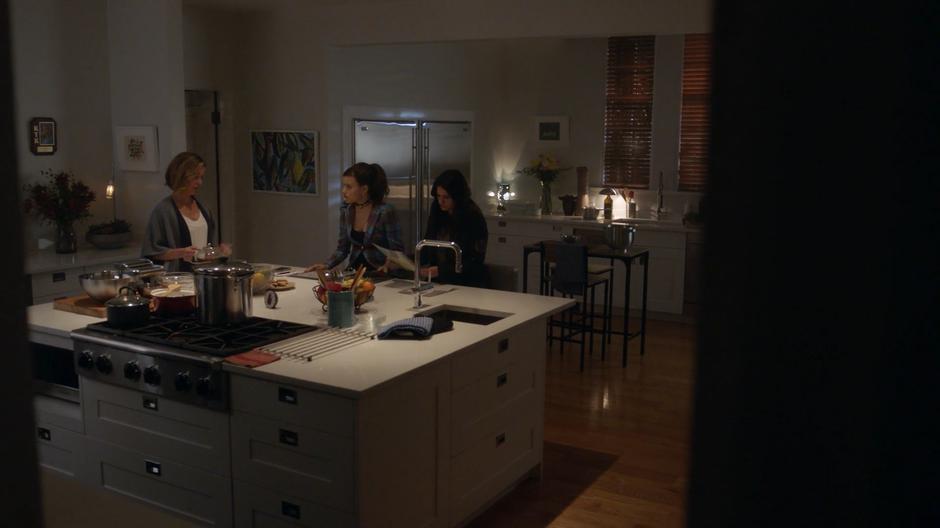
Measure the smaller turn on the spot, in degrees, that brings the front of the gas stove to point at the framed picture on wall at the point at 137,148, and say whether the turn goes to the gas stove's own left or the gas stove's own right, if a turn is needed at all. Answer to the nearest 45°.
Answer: approximately 135° to the gas stove's own right

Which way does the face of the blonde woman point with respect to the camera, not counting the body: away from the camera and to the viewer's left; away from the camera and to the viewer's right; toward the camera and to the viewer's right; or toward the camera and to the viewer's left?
toward the camera and to the viewer's right

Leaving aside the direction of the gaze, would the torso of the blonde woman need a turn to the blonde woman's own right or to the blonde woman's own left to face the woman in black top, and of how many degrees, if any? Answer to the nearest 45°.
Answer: approximately 45° to the blonde woman's own left

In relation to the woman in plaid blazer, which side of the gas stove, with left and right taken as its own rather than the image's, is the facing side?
back

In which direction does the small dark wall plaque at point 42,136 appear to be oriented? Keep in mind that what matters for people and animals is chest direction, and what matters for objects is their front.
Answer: toward the camera

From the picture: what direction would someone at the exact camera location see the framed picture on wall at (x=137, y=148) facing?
facing the viewer

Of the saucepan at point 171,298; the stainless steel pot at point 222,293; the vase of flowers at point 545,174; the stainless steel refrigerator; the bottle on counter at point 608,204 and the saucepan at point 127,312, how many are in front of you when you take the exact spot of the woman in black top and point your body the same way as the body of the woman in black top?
3

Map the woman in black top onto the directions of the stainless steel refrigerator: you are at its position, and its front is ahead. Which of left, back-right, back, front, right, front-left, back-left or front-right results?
front

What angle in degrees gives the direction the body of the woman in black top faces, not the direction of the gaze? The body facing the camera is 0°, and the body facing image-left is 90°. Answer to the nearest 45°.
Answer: approximately 45°

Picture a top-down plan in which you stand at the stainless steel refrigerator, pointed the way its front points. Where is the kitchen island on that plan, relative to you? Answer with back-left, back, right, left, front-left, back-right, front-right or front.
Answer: front

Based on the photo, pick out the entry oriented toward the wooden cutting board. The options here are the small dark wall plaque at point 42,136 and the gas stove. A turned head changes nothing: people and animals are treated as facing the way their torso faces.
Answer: the small dark wall plaque

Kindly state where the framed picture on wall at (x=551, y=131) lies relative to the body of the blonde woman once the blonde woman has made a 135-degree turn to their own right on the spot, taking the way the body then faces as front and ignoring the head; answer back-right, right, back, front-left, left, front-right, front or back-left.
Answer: back-right

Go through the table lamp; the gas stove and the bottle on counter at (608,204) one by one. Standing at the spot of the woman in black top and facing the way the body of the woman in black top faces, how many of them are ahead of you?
1

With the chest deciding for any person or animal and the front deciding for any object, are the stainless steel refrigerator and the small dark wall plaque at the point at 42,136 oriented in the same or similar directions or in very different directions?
same or similar directions
